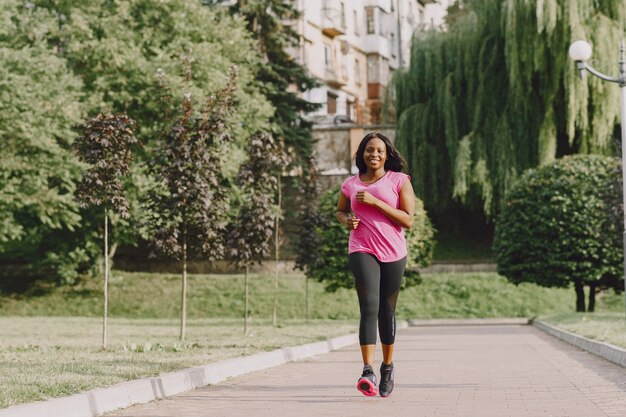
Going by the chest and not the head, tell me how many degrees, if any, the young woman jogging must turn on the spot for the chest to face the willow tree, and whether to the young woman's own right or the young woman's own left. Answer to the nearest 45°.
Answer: approximately 180°

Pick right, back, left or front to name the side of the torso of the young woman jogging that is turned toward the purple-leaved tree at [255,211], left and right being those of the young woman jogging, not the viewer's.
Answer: back

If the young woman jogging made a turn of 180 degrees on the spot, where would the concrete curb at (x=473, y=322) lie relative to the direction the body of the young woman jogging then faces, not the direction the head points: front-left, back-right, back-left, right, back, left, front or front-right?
front

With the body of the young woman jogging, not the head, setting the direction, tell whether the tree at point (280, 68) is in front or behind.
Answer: behind

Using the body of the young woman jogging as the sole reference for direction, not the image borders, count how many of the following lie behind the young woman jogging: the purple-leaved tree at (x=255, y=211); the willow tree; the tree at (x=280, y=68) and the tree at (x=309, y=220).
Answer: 4

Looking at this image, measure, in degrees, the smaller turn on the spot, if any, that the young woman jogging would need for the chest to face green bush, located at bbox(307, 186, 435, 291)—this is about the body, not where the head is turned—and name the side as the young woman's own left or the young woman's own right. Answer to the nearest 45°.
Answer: approximately 180°

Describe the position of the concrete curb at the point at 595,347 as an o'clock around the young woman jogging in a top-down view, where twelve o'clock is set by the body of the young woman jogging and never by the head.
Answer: The concrete curb is roughly at 7 o'clock from the young woman jogging.

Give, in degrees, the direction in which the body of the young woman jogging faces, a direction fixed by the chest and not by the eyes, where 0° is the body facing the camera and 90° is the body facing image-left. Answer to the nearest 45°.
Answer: approximately 0°

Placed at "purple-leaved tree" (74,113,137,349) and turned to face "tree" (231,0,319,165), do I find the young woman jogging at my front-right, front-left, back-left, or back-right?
back-right

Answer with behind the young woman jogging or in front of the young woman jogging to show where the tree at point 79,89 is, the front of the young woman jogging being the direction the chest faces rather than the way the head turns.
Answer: behind

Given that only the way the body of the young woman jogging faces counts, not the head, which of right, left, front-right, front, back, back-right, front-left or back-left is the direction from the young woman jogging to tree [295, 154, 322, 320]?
back
